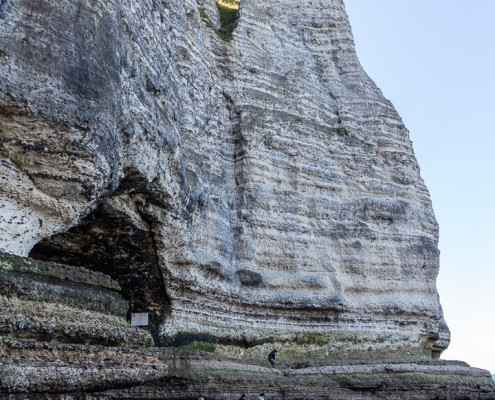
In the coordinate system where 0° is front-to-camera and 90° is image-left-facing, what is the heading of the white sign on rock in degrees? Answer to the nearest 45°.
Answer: approximately 0°

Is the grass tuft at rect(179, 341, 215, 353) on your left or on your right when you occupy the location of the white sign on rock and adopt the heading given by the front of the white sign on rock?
on your left
